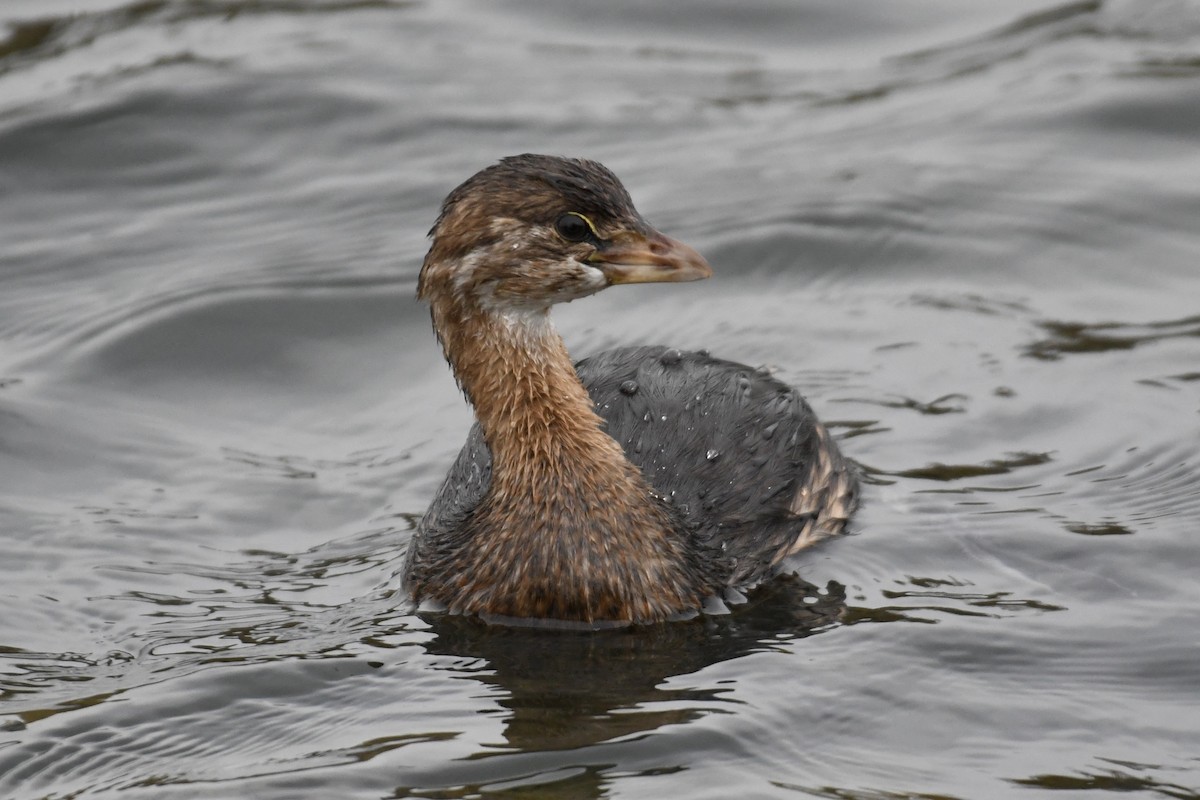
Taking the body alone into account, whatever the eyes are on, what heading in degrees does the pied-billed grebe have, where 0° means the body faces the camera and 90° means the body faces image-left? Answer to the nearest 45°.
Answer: approximately 45°
